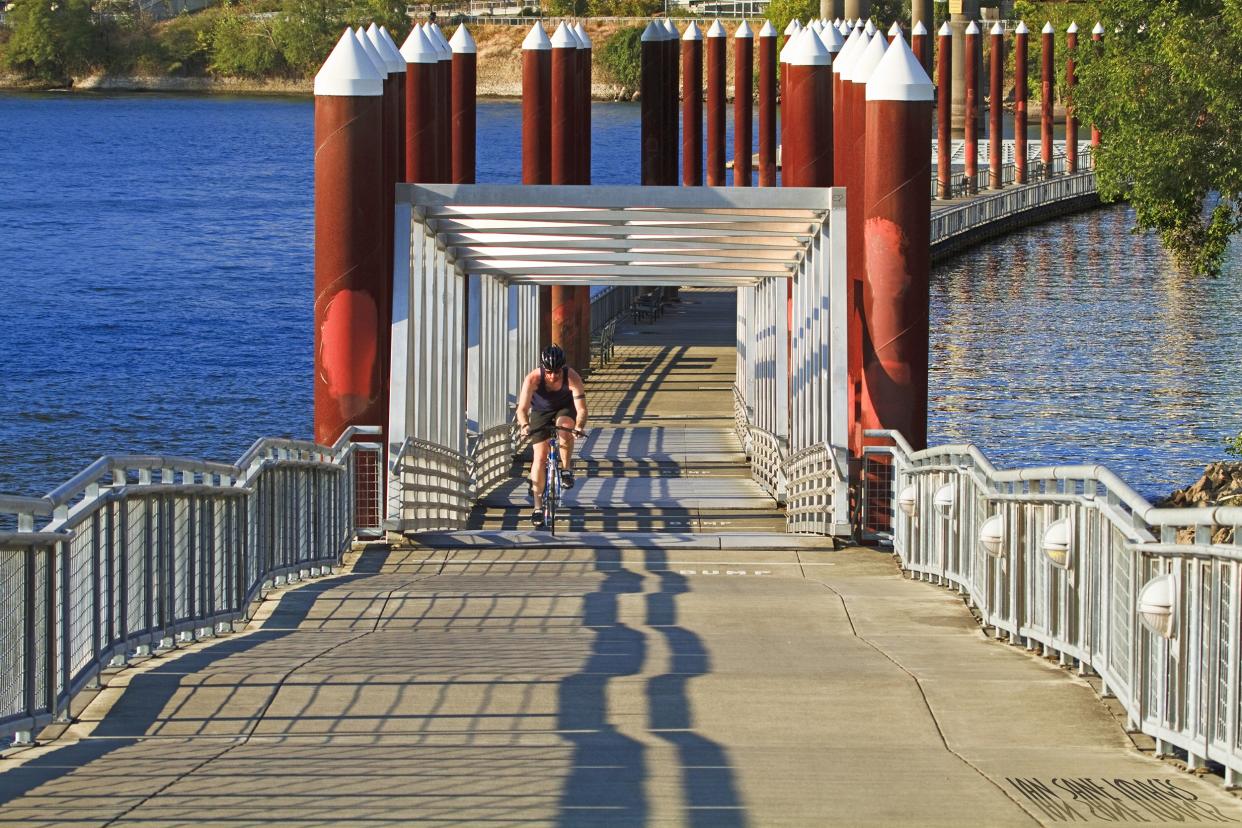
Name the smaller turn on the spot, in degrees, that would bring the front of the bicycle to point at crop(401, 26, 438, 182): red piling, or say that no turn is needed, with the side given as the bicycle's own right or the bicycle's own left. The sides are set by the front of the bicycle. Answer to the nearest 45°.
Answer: approximately 180°

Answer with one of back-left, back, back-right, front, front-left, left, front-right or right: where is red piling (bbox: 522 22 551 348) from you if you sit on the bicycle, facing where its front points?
back

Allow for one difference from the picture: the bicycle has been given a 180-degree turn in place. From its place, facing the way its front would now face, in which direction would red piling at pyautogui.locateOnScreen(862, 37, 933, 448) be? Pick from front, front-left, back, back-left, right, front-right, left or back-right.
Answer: right

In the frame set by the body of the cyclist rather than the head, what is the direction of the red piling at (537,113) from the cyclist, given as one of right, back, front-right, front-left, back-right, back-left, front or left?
back

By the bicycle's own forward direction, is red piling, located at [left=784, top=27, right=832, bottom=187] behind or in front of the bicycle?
behind

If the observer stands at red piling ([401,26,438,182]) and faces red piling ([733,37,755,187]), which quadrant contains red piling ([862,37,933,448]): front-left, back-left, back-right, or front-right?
back-right

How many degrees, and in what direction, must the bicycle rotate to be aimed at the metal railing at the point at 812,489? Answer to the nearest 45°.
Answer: approximately 90° to its left

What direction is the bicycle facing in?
toward the camera

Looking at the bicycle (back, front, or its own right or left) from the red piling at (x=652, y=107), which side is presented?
back

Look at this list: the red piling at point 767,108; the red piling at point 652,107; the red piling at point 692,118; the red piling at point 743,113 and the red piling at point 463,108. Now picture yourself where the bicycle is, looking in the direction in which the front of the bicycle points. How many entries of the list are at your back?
5

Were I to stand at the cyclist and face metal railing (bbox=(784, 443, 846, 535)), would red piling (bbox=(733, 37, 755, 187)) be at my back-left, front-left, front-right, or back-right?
front-left

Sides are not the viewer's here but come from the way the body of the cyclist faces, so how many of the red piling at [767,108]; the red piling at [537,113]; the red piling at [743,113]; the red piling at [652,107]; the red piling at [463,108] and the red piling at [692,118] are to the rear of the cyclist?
6
